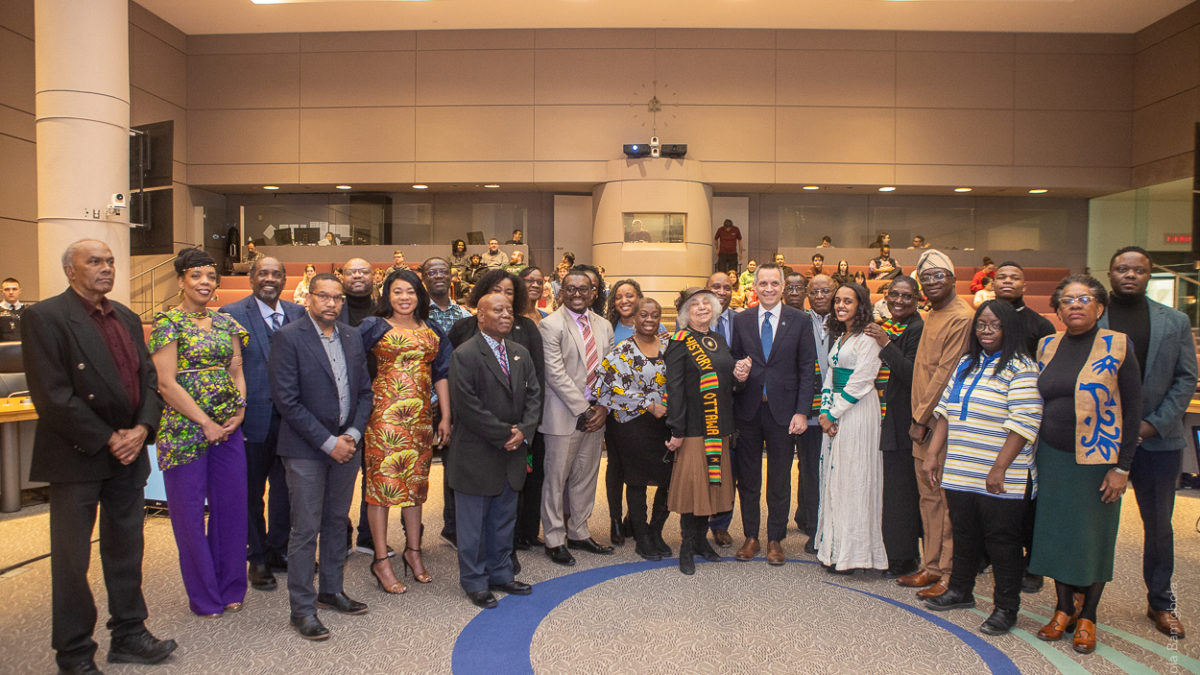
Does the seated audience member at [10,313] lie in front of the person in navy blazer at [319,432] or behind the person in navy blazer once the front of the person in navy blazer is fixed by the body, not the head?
behind

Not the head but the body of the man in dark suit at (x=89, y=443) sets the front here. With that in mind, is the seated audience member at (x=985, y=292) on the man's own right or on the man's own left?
on the man's own left

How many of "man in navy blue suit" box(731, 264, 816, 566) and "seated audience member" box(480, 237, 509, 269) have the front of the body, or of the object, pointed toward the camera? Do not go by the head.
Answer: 2

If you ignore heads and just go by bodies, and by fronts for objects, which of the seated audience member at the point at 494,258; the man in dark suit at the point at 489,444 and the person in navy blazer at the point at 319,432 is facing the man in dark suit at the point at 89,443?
the seated audience member

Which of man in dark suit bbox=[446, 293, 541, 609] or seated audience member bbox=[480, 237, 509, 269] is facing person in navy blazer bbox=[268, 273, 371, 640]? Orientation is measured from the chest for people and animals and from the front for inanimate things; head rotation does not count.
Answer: the seated audience member

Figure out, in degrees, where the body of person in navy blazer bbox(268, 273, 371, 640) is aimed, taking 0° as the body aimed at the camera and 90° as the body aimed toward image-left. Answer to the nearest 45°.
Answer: approximately 315°

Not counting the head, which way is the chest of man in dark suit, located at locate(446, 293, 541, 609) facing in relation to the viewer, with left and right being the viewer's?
facing the viewer and to the right of the viewer
